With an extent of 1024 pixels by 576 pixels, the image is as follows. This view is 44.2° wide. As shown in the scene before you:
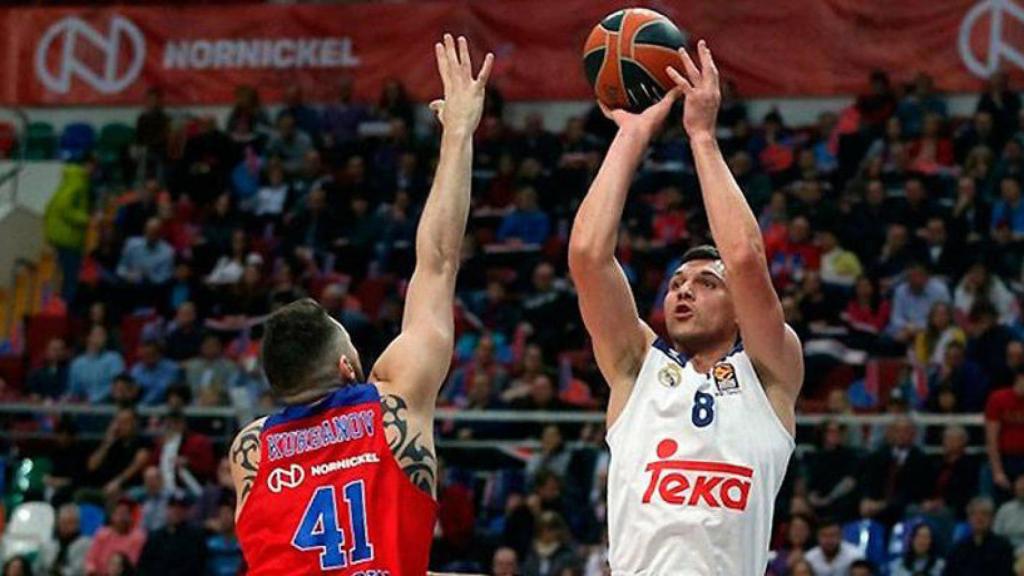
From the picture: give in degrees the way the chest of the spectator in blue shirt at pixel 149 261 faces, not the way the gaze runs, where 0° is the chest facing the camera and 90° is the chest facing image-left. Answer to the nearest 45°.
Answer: approximately 0°

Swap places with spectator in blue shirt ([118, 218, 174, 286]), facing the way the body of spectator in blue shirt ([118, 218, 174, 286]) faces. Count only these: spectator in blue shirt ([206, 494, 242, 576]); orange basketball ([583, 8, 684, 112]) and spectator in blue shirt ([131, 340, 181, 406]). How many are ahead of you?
3

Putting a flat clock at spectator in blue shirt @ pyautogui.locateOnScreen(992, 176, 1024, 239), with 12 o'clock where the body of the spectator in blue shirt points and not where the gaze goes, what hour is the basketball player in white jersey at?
The basketball player in white jersey is roughly at 12 o'clock from the spectator in blue shirt.

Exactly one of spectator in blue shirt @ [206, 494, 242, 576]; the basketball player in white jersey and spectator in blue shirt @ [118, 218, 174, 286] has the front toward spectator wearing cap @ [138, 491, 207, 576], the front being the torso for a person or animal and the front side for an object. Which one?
spectator in blue shirt @ [118, 218, 174, 286]

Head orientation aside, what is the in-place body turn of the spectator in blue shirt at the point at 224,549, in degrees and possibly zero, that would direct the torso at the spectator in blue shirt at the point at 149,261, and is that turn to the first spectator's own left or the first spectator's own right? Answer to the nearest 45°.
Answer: approximately 180°

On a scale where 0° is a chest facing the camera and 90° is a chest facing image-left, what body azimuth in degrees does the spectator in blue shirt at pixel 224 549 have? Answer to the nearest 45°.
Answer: approximately 0°

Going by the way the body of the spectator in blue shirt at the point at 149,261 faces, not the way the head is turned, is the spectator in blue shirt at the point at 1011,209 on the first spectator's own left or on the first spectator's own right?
on the first spectator's own left

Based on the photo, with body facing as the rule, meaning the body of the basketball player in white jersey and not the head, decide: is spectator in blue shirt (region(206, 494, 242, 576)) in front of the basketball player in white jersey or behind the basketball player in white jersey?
behind

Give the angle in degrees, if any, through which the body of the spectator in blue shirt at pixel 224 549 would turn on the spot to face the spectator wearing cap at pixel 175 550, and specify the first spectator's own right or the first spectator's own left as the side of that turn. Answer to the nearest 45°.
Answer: approximately 90° to the first spectator's own right
